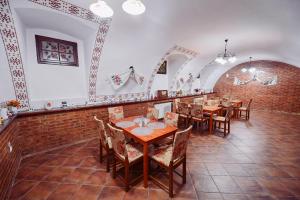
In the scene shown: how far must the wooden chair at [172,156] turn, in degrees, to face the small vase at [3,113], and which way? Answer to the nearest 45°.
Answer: approximately 45° to its left

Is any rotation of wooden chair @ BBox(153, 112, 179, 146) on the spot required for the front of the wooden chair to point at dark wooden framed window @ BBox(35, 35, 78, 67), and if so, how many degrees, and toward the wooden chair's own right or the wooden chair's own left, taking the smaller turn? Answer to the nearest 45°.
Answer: approximately 45° to the wooden chair's own right

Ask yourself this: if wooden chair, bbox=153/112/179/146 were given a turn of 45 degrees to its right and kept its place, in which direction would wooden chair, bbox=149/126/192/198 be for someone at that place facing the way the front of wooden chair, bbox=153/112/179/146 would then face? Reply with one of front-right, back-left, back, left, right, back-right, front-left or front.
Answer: left

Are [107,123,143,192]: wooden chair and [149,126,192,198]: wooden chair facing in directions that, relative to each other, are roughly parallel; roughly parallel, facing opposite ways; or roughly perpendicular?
roughly perpendicular

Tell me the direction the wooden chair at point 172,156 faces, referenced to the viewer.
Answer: facing away from the viewer and to the left of the viewer

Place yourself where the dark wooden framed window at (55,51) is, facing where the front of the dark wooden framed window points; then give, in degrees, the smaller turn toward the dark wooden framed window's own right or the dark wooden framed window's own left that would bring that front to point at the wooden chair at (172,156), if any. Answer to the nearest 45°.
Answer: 0° — it already faces it

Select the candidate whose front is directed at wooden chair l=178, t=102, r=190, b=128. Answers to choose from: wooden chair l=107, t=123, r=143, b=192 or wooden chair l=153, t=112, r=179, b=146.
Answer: wooden chair l=107, t=123, r=143, b=192

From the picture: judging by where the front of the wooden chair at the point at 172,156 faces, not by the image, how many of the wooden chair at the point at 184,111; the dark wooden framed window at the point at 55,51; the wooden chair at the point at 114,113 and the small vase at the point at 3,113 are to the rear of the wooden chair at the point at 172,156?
0

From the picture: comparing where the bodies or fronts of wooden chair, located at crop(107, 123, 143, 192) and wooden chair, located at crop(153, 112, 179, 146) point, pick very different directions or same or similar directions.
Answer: very different directions

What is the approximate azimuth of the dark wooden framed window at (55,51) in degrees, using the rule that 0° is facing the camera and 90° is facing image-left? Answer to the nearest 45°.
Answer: approximately 315°

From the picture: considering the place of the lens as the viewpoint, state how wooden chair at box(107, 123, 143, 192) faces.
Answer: facing away from the viewer and to the right of the viewer

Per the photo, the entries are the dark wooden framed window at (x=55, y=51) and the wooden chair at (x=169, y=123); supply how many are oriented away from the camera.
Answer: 0

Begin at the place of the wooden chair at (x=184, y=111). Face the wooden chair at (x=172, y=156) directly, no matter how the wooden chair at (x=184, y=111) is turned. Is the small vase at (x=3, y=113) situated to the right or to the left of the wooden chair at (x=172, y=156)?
right

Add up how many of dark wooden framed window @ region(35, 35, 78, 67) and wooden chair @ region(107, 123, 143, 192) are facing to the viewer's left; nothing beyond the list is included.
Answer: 0

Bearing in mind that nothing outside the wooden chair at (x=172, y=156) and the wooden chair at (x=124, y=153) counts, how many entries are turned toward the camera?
0

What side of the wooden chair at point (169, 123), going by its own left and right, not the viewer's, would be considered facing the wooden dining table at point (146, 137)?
front

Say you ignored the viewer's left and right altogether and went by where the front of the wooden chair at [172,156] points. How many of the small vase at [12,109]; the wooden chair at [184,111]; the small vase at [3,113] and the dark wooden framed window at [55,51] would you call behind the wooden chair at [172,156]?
0
